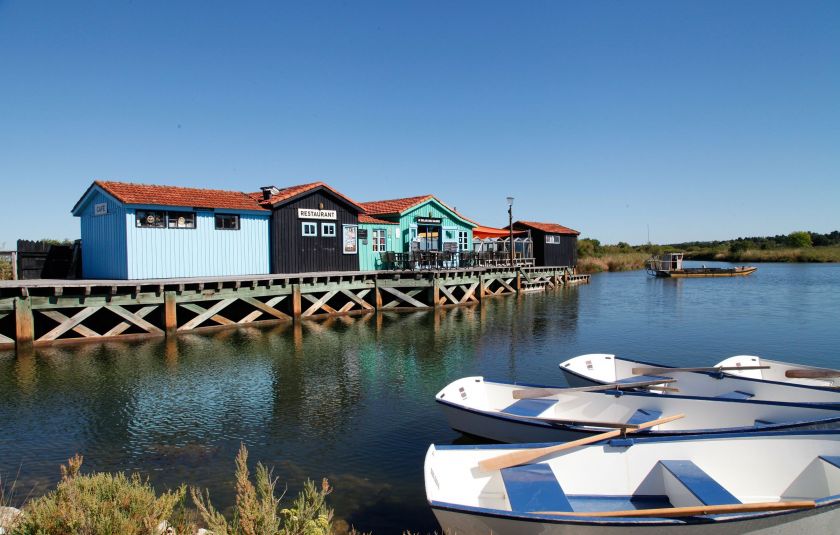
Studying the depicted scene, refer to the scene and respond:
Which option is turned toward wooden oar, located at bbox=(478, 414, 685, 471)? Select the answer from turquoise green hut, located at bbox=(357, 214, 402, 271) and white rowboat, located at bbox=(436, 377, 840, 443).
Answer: the turquoise green hut

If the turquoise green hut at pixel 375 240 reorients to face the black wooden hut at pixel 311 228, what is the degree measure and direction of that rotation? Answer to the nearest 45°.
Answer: approximately 45° to its right

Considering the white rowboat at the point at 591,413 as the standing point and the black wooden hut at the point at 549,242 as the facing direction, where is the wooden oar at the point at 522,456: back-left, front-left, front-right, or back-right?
back-left

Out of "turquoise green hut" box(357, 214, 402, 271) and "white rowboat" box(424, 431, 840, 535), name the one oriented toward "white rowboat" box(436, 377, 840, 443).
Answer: the turquoise green hut

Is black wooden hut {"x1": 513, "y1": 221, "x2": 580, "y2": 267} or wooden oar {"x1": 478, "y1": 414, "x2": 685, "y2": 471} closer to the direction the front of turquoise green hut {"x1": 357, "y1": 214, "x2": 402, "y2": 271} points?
the wooden oar
